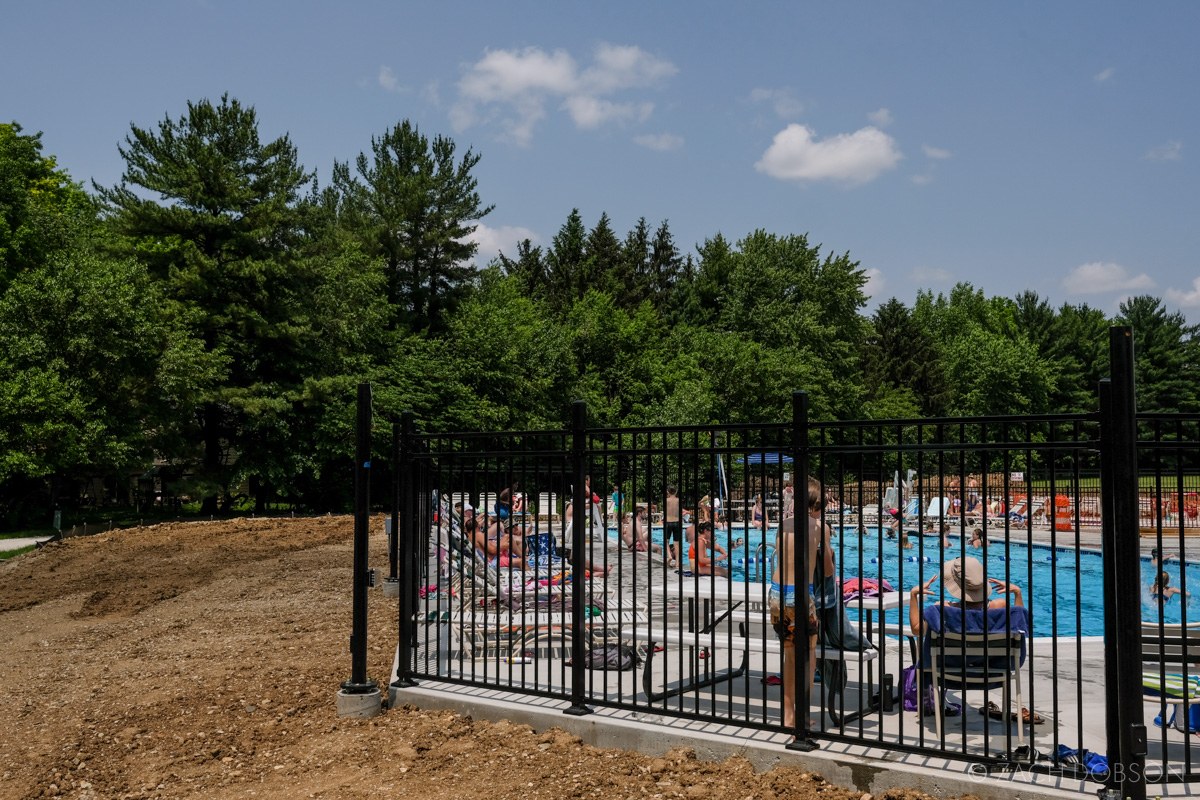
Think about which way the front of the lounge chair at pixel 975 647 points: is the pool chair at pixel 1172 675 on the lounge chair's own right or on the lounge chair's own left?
on the lounge chair's own right

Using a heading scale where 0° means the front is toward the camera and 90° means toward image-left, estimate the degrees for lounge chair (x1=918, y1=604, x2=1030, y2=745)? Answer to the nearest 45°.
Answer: approximately 180°

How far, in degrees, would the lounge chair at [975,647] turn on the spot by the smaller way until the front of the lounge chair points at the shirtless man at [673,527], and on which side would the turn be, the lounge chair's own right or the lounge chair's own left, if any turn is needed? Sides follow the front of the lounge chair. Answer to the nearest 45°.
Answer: approximately 45° to the lounge chair's own left

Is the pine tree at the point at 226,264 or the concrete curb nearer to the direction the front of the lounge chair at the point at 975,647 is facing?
the pine tree

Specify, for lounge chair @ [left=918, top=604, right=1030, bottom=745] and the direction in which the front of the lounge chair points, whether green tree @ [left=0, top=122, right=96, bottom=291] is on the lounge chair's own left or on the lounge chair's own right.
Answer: on the lounge chair's own left

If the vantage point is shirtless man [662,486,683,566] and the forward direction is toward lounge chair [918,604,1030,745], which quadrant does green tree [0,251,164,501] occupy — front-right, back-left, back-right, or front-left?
back-right

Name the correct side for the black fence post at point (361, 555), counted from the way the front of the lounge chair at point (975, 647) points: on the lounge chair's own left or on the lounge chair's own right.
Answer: on the lounge chair's own left

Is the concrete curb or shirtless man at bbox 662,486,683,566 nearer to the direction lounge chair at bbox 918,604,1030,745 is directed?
the shirtless man

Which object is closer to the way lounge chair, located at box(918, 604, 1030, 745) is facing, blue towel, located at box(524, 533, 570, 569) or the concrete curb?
the blue towel

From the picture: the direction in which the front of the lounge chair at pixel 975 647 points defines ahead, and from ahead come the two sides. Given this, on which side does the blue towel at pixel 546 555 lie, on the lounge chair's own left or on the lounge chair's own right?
on the lounge chair's own left

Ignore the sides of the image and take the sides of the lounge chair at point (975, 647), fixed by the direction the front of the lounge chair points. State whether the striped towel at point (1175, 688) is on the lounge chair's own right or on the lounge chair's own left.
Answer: on the lounge chair's own right
